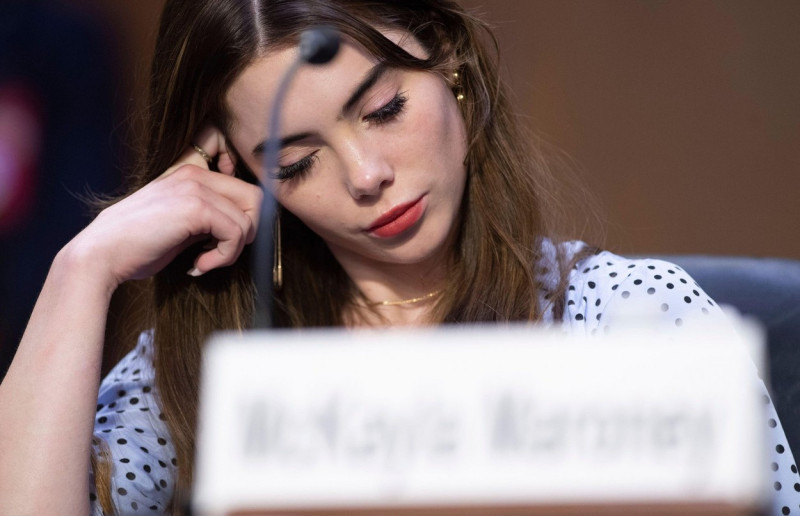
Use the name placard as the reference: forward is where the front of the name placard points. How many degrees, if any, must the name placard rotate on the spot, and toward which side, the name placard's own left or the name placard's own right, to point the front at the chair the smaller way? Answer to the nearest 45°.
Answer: approximately 135° to the name placard's own left

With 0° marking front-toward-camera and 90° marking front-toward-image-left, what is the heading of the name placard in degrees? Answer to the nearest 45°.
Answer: approximately 0°

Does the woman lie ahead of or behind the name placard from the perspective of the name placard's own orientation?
behind

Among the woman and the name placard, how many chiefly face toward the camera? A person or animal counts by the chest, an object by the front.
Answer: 2

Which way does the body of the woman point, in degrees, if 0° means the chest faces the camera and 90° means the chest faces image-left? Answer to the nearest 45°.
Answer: approximately 0°
